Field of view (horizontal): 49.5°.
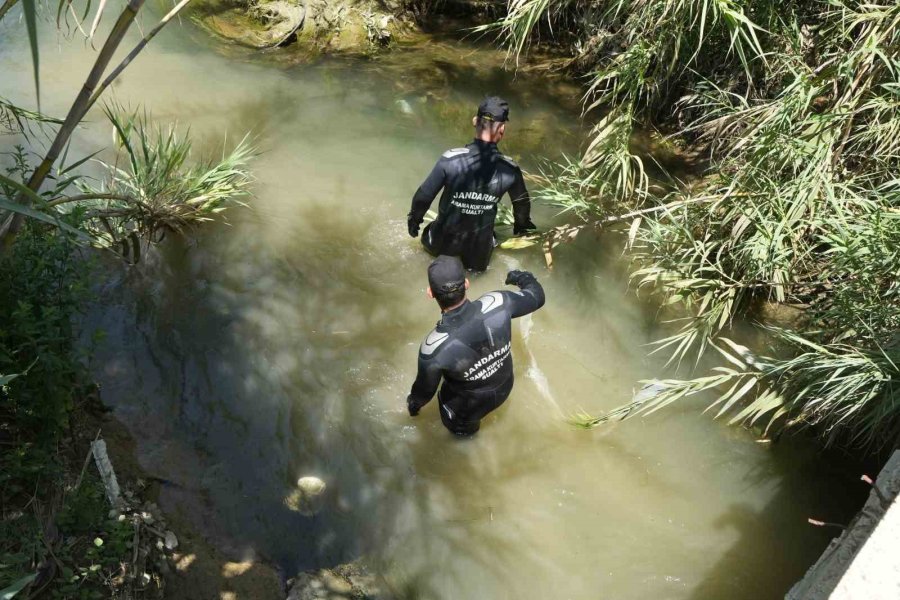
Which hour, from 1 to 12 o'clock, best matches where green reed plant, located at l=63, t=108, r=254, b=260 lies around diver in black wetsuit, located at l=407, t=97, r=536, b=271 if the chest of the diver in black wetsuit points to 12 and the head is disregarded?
The green reed plant is roughly at 9 o'clock from the diver in black wetsuit.

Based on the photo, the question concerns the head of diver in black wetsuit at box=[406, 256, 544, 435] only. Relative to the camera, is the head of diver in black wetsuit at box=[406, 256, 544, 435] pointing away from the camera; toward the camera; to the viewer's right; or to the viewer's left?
away from the camera

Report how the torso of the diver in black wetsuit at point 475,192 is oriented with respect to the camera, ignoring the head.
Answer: away from the camera

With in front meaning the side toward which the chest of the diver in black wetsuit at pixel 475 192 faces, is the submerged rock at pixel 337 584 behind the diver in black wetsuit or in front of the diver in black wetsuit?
behind

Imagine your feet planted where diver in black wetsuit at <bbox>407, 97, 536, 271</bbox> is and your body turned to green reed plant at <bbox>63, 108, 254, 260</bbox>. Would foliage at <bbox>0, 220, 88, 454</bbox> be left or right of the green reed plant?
left

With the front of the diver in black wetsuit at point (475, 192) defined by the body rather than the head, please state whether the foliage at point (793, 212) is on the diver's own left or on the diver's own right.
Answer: on the diver's own right

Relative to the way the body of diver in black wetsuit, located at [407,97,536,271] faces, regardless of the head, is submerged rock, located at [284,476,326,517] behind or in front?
behind

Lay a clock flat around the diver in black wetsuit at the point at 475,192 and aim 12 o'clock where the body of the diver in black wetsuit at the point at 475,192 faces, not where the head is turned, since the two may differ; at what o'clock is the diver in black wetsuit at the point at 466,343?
the diver in black wetsuit at the point at 466,343 is roughly at 6 o'clock from the diver in black wetsuit at the point at 475,192.

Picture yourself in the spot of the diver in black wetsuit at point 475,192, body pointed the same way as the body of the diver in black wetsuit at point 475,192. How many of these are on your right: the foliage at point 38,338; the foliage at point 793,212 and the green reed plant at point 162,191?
1

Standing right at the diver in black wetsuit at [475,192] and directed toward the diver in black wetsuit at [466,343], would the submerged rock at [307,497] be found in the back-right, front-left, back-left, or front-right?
front-right

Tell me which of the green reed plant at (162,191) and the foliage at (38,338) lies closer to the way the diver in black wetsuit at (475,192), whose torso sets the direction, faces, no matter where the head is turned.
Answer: the green reed plant
